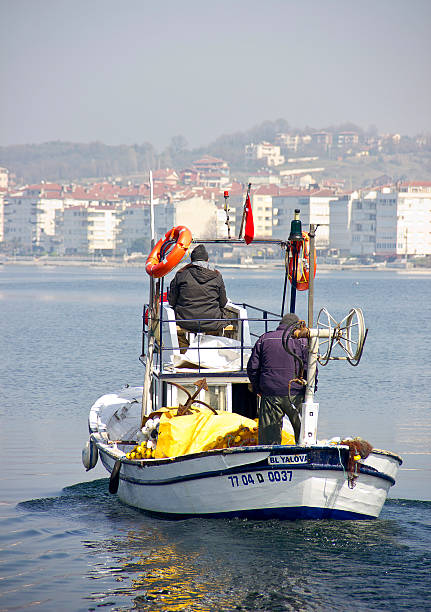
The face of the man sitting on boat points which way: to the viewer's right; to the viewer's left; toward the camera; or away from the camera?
away from the camera

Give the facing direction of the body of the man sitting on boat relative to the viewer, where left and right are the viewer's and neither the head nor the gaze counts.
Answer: facing away from the viewer

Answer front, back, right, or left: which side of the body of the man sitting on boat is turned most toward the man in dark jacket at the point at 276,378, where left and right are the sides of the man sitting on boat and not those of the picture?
back

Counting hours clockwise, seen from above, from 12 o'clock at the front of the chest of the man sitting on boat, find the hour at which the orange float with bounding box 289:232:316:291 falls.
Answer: The orange float is roughly at 4 o'clock from the man sitting on boat.

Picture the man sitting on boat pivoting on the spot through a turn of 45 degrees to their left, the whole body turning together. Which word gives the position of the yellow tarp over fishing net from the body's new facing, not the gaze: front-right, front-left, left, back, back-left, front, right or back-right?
back-left
